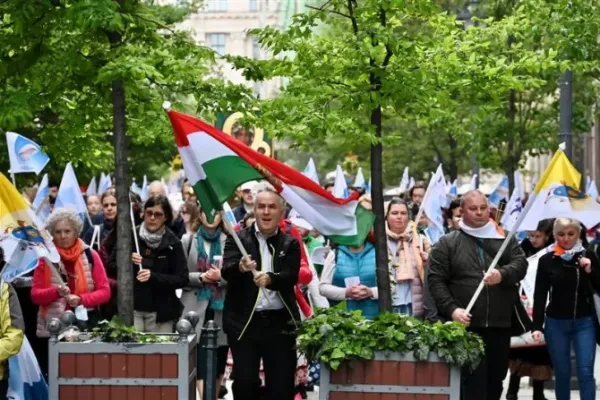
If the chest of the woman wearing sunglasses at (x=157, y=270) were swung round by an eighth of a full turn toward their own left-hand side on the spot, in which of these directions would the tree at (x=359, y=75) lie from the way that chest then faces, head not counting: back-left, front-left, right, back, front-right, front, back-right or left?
front-left

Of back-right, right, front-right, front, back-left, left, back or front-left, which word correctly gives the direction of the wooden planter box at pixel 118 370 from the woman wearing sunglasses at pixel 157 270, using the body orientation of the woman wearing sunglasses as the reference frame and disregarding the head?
front-left

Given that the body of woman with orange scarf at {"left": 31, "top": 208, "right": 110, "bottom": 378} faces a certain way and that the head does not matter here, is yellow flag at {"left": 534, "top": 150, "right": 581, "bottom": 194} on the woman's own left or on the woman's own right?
on the woman's own left

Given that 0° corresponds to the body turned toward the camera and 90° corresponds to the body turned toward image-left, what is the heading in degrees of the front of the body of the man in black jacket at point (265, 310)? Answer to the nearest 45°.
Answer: approximately 0°

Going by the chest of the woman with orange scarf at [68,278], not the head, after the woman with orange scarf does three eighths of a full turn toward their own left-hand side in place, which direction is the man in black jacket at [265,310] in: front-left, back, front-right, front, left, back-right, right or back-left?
right

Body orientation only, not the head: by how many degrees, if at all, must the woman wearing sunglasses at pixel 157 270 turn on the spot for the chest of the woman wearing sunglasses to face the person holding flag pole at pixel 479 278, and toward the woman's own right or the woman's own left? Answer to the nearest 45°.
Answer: approximately 90° to the woman's own left

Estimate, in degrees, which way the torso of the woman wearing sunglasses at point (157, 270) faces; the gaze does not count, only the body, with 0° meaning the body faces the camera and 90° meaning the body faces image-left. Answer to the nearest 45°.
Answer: approximately 45°

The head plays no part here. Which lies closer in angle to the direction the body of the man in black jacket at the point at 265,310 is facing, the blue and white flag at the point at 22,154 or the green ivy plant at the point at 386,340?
the green ivy plant

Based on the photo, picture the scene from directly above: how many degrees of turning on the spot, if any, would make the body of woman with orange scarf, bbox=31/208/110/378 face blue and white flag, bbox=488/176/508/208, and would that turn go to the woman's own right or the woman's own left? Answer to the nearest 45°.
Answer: approximately 135° to the woman's own left
